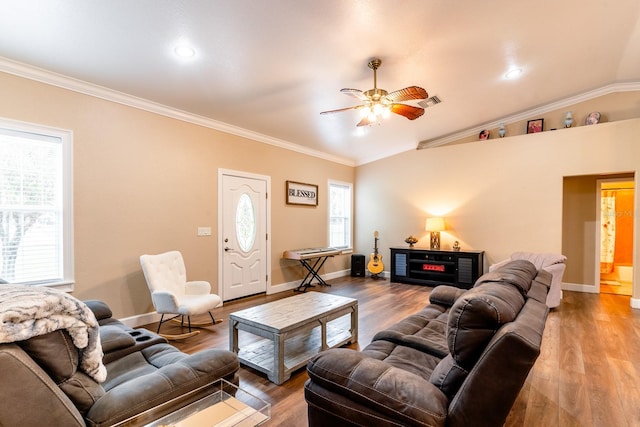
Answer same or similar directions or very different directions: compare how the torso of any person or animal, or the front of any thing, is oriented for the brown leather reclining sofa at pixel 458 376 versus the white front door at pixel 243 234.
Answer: very different directions

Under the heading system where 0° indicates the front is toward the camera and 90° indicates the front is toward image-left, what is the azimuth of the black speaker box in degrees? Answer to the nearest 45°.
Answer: approximately 0°

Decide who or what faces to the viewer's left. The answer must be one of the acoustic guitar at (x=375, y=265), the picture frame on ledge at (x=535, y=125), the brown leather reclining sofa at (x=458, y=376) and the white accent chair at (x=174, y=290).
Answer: the brown leather reclining sofa

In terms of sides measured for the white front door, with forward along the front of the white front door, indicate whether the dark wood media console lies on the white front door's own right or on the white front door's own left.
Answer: on the white front door's own left

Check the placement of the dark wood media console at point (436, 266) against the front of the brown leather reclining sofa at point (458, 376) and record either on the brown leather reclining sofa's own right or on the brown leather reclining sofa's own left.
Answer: on the brown leather reclining sofa's own right

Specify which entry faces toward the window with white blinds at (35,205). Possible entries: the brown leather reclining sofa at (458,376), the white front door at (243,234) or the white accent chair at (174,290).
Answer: the brown leather reclining sofa

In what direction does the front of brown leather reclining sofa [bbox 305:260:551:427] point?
to the viewer's left

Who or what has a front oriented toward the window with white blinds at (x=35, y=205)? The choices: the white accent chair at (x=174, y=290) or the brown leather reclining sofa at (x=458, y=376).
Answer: the brown leather reclining sofa

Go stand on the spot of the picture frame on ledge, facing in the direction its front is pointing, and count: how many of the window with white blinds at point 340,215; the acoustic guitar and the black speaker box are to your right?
3

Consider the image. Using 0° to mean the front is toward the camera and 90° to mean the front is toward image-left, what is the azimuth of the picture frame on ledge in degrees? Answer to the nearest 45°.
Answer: approximately 0°
